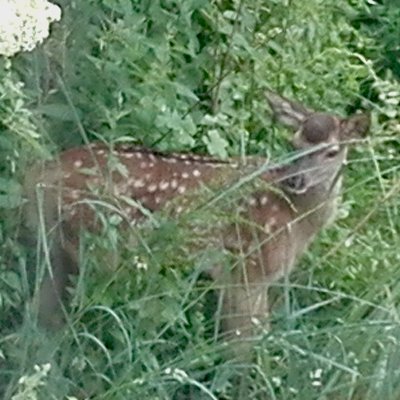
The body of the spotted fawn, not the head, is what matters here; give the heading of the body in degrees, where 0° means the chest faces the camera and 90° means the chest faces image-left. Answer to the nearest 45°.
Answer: approximately 270°

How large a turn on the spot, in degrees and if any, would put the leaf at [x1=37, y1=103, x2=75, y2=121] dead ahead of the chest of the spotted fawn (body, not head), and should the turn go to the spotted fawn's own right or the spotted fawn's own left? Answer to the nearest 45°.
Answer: approximately 180°
